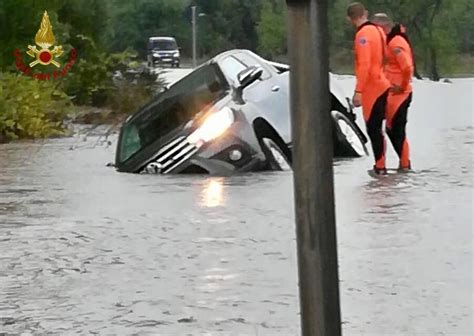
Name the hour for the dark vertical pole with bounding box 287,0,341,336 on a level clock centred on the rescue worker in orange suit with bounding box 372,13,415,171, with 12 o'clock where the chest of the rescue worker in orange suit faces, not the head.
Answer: The dark vertical pole is roughly at 9 o'clock from the rescue worker in orange suit.

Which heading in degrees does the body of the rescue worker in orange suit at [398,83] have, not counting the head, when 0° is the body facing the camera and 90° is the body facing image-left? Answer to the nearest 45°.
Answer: approximately 90°

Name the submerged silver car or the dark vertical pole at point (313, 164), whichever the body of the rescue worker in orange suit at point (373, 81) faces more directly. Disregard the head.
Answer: the submerged silver car

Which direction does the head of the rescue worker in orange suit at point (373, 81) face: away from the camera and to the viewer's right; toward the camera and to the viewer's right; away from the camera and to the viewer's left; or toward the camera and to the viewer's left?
away from the camera and to the viewer's left

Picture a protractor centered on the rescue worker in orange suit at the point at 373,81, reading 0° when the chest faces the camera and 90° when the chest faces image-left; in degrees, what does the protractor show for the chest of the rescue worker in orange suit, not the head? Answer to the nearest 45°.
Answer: approximately 135°
